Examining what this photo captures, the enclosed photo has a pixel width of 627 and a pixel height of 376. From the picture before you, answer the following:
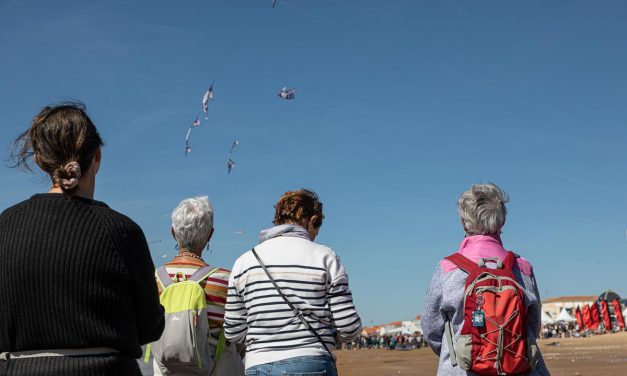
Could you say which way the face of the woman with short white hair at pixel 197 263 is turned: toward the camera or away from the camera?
away from the camera

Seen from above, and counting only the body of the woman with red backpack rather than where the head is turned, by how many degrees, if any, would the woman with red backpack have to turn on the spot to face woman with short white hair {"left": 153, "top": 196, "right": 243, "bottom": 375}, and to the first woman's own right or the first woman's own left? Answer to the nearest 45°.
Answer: approximately 90° to the first woman's own left

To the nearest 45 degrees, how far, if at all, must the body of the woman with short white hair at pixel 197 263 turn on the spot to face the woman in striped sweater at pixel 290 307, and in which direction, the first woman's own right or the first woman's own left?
approximately 135° to the first woman's own right

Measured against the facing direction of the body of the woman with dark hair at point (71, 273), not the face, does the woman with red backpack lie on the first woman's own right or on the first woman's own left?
on the first woman's own right

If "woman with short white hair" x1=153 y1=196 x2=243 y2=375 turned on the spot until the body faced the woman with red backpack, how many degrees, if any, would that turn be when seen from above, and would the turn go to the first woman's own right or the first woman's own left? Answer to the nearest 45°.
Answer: approximately 135° to the first woman's own right

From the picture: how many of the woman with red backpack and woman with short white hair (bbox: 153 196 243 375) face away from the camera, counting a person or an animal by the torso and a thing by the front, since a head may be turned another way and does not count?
2

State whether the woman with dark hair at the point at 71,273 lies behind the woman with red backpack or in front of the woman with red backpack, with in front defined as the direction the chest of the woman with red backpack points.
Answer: behind

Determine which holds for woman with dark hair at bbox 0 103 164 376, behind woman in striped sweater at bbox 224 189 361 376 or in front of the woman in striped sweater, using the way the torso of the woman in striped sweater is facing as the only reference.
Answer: behind

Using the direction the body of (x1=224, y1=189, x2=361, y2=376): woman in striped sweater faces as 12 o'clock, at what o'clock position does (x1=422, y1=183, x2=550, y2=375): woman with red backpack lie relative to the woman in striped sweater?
The woman with red backpack is roughly at 3 o'clock from the woman in striped sweater.

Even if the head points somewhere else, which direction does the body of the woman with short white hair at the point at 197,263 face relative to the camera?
away from the camera

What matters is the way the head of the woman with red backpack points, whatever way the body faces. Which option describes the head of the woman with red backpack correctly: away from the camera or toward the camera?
away from the camera

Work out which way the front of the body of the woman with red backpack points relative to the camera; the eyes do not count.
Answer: away from the camera

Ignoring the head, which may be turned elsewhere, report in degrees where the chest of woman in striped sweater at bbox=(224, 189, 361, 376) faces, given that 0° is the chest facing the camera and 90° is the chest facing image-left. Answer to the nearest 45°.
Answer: approximately 180°

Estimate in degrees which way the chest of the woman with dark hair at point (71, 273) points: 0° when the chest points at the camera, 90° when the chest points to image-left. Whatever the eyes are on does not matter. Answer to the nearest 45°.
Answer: approximately 180°
